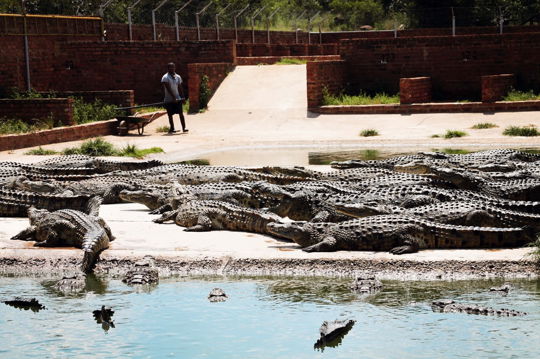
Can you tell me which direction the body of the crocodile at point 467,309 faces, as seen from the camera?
to the viewer's left

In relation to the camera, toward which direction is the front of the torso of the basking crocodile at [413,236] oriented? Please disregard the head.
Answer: to the viewer's left

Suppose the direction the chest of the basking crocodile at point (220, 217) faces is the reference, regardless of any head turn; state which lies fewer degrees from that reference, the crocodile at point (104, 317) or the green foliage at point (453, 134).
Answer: the crocodile

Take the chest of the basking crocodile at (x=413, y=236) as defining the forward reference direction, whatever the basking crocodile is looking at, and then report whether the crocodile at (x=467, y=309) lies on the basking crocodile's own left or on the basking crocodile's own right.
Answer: on the basking crocodile's own left

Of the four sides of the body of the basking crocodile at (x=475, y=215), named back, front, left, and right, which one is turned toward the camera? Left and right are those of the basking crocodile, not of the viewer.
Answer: left

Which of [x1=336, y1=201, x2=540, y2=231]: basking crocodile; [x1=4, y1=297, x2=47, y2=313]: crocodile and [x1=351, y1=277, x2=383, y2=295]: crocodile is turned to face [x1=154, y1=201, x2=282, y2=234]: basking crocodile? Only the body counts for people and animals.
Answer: [x1=336, y1=201, x2=540, y2=231]: basking crocodile

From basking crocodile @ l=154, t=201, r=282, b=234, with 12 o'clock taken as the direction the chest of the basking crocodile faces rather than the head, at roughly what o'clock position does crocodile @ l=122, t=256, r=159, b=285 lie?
The crocodile is roughly at 10 o'clock from the basking crocodile.

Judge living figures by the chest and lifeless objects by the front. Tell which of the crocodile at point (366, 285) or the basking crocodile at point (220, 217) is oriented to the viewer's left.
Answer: the basking crocodile

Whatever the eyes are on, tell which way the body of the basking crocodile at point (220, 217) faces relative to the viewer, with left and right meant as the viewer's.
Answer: facing to the left of the viewer

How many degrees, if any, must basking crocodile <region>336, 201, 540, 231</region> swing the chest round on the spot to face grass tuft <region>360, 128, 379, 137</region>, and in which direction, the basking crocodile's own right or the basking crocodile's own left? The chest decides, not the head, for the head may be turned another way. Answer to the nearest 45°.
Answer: approximately 90° to the basking crocodile's own right

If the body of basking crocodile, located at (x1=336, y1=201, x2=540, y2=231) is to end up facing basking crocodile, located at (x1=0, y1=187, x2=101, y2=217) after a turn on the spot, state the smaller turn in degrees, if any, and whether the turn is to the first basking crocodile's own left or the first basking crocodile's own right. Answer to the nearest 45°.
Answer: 0° — it already faces it
